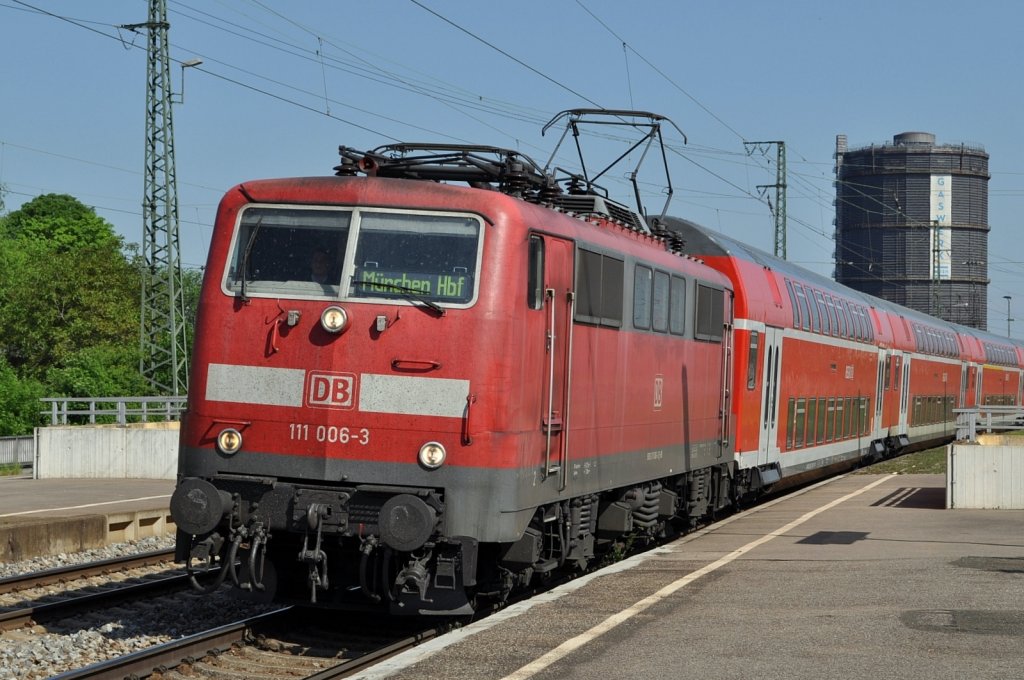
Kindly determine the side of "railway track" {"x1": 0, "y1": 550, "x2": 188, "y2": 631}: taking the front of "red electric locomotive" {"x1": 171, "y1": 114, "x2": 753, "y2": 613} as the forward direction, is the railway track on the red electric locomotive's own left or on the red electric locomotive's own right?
on the red electric locomotive's own right

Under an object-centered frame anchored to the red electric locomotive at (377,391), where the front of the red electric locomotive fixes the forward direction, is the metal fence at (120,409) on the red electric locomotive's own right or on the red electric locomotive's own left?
on the red electric locomotive's own right

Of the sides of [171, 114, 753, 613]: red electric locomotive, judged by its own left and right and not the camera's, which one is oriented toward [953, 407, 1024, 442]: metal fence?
back

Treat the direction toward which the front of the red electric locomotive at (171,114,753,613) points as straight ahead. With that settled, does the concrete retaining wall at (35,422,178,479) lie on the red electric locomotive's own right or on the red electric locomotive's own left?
on the red electric locomotive's own right

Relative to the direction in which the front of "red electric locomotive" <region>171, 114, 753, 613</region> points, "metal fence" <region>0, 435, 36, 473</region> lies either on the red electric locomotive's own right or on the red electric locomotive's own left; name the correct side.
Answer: on the red electric locomotive's own right

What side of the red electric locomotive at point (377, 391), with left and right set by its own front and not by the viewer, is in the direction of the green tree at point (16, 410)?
right

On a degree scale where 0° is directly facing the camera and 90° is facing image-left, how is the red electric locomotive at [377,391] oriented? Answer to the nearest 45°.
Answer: approximately 45°
